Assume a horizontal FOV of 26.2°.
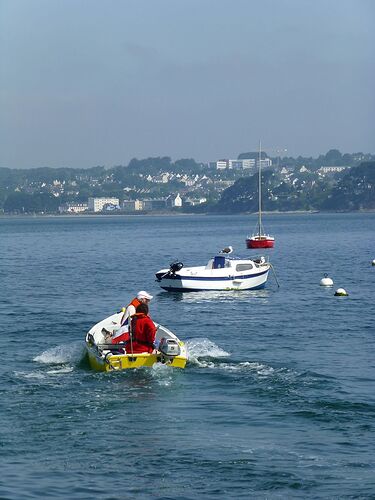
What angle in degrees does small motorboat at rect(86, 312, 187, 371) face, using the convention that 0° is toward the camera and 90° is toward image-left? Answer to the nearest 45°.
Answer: approximately 180°
